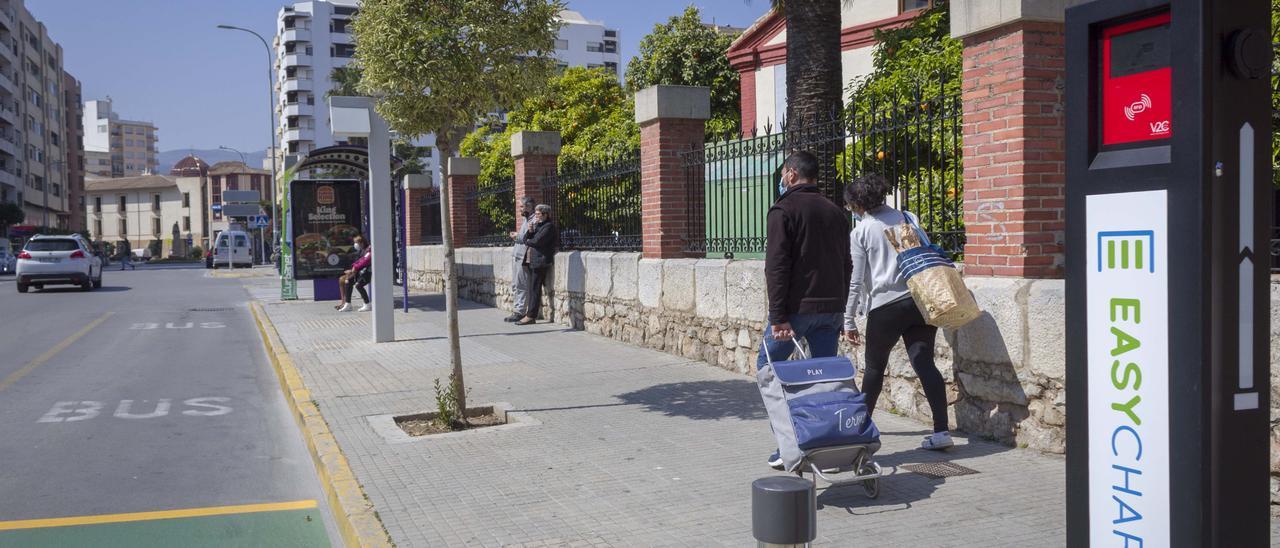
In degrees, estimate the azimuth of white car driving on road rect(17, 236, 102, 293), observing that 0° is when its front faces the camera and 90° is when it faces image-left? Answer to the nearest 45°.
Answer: approximately 180°

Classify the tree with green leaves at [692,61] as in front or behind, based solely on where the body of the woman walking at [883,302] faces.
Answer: in front

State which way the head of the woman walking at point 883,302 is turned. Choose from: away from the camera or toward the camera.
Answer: away from the camera

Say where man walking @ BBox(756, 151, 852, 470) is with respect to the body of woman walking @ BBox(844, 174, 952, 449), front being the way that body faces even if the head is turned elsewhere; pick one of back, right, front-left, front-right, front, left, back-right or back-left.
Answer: left

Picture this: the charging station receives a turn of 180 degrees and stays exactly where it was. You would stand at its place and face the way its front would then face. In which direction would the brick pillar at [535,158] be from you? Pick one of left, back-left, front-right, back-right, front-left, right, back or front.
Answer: left

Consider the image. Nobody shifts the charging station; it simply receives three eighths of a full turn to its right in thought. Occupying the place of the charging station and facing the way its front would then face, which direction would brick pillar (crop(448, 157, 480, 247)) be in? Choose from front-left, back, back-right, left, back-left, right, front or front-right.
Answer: front-left

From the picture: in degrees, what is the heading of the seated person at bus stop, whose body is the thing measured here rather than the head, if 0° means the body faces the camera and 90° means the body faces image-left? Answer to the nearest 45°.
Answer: approximately 90°

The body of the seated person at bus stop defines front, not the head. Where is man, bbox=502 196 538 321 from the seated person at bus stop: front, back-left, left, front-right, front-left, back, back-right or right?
back-left

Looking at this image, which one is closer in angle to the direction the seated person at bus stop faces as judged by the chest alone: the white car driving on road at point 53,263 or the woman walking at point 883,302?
the white car driving on road

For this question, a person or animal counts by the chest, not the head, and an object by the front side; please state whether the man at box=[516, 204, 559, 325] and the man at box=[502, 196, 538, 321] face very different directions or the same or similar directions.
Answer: same or similar directions

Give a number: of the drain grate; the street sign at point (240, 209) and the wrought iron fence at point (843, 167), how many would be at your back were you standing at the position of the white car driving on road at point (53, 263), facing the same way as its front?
2

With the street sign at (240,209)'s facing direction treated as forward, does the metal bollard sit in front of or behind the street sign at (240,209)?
in front

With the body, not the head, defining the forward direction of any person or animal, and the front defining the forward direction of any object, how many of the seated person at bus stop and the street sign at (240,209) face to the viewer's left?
1
